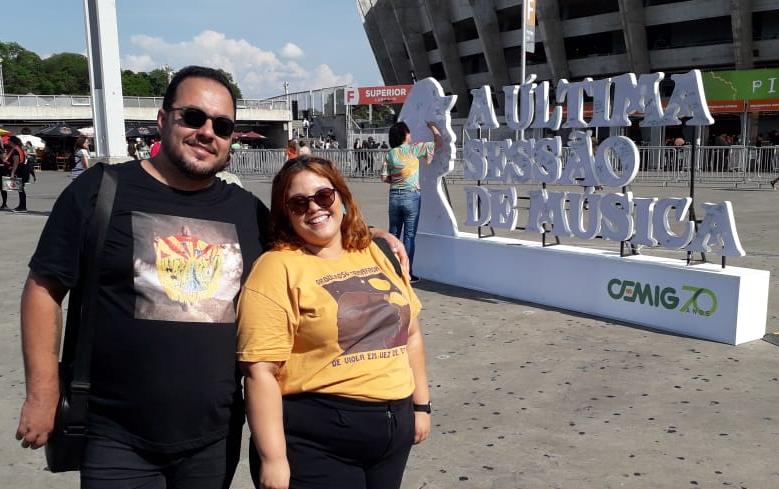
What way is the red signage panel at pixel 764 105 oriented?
toward the camera

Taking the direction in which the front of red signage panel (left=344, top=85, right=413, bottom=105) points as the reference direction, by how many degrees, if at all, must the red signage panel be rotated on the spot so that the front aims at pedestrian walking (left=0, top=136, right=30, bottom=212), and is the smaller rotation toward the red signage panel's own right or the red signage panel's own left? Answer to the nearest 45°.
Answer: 0° — it already faces them

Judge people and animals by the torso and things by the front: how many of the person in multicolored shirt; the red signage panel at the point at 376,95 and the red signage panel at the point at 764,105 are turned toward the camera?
2

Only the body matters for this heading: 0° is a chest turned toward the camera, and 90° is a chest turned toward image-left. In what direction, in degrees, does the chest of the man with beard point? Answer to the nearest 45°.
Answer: approximately 315°

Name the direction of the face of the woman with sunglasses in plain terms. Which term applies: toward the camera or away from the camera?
toward the camera

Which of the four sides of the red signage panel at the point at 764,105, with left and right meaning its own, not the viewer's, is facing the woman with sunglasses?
front

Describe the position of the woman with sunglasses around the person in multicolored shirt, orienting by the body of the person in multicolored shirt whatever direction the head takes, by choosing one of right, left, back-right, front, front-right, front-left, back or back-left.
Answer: back-right

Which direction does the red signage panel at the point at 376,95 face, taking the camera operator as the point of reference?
facing the viewer

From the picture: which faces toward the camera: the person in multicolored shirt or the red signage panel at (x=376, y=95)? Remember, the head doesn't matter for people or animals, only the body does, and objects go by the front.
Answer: the red signage panel

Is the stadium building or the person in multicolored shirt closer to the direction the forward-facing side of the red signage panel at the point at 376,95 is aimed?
the person in multicolored shirt

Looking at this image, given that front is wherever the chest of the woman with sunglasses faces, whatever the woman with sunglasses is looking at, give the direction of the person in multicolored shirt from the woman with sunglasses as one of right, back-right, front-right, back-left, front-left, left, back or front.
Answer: back-left

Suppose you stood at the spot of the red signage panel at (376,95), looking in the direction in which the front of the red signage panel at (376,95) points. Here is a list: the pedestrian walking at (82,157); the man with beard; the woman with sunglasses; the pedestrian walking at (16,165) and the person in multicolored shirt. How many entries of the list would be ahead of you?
5

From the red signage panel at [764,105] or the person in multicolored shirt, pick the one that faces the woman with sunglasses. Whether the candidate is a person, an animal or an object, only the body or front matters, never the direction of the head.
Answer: the red signage panel

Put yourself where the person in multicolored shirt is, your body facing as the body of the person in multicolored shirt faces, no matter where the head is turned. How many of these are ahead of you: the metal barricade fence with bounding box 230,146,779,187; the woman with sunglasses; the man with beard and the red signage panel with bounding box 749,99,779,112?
2
